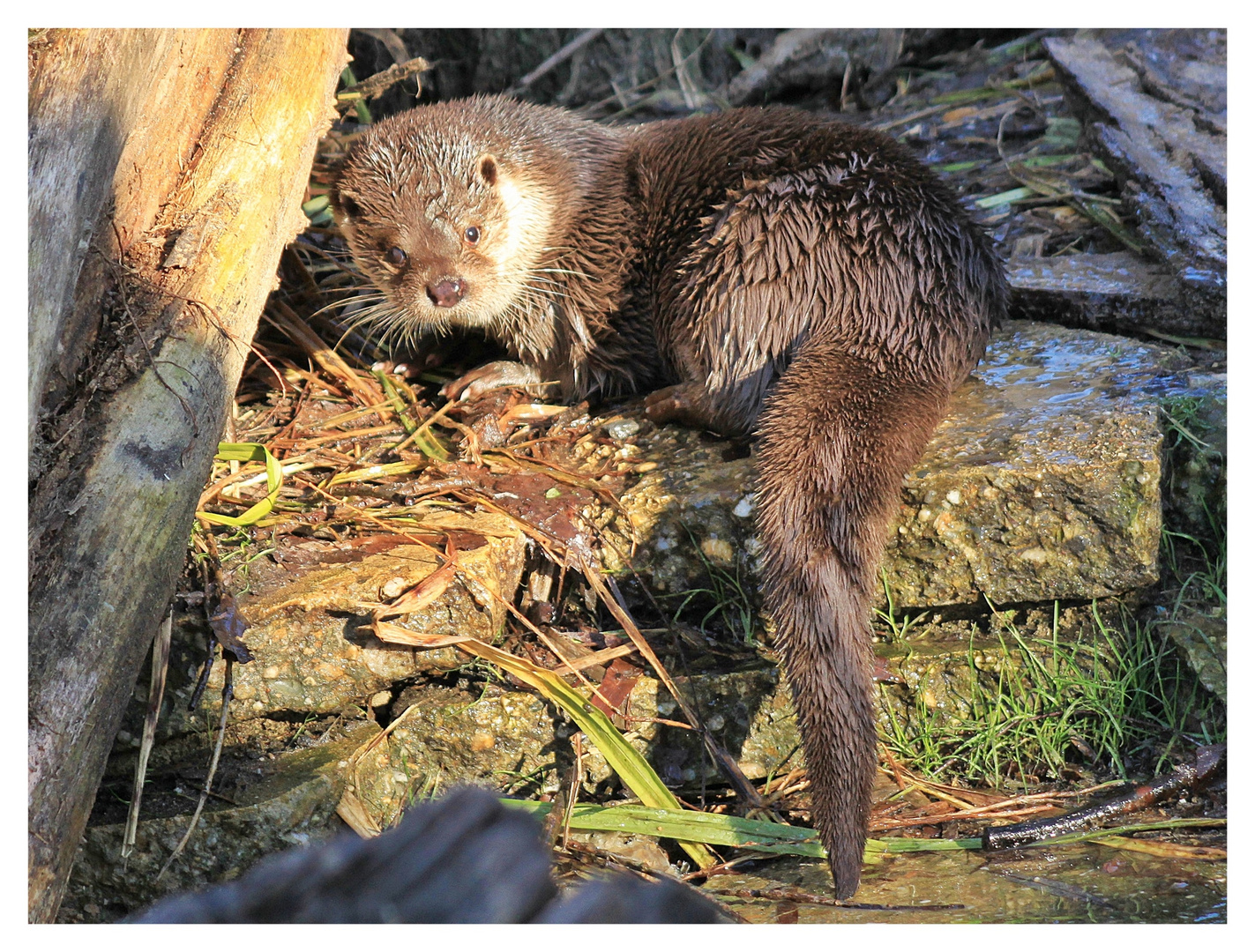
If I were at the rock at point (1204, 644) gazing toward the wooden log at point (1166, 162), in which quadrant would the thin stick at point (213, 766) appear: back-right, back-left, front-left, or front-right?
back-left

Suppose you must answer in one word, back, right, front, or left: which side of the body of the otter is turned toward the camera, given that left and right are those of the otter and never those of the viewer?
left

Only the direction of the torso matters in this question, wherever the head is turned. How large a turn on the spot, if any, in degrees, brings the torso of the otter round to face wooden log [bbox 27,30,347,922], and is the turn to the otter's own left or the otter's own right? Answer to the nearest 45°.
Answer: approximately 45° to the otter's own left

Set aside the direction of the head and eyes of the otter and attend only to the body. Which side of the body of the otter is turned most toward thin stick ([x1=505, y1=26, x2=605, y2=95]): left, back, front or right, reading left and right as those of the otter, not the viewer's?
right

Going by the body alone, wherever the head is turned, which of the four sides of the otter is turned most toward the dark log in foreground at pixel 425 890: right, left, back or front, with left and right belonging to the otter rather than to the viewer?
left

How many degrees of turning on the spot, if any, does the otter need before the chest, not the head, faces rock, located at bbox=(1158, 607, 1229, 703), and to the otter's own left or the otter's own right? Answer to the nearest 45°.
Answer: approximately 135° to the otter's own left

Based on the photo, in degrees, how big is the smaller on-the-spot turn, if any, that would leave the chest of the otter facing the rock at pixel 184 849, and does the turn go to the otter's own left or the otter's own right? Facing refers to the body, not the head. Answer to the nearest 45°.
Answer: approximately 45° to the otter's own left

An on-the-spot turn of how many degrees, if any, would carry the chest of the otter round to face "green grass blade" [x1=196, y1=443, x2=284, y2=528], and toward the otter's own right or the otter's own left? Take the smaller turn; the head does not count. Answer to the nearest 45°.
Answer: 0° — it already faces it
